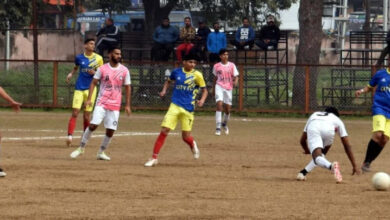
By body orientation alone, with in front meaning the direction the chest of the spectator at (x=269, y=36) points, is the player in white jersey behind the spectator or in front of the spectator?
in front

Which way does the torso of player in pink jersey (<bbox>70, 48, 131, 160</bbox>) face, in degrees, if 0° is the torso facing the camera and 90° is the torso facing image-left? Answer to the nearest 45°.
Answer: approximately 0°

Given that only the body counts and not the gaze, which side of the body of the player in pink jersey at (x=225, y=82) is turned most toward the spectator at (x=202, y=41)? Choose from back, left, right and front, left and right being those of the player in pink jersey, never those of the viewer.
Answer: back

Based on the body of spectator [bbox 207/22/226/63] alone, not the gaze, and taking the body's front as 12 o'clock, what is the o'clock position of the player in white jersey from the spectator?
The player in white jersey is roughly at 12 o'clock from the spectator.

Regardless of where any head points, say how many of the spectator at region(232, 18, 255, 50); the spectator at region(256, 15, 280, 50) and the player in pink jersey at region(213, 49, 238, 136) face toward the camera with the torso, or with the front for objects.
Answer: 3

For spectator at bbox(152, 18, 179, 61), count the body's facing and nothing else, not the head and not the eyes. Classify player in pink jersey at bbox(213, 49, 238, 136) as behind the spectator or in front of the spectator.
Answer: in front

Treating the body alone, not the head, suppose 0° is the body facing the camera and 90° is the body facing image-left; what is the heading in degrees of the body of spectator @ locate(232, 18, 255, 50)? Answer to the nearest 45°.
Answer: approximately 0°

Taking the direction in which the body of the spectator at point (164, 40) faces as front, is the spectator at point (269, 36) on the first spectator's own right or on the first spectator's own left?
on the first spectator's own left

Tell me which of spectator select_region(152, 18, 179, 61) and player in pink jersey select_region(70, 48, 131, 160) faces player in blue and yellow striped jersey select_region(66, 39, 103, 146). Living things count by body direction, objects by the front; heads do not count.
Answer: the spectator

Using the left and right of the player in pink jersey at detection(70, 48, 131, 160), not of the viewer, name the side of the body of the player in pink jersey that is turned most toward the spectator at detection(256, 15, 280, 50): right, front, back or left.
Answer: back

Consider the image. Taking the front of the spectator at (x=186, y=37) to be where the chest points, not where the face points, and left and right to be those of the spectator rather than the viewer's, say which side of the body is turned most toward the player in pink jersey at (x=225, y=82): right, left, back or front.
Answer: front

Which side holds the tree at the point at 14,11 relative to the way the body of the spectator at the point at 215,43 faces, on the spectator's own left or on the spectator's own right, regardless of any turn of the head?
on the spectator's own right
